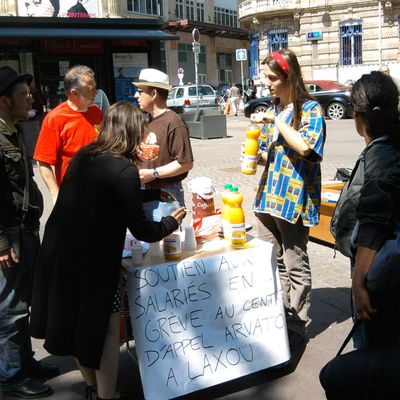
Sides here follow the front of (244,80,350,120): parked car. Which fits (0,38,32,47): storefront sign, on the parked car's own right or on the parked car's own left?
on the parked car's own left

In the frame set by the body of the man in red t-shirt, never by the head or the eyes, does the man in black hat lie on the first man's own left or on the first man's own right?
on the first man's own right

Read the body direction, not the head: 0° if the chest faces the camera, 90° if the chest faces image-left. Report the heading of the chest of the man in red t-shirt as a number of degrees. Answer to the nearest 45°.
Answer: approximately 315°

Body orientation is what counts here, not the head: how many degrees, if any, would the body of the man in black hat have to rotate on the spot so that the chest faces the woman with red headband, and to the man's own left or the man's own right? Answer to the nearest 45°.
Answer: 0° — they already face them

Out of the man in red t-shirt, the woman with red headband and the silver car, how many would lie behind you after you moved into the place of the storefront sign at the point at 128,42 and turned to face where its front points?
1

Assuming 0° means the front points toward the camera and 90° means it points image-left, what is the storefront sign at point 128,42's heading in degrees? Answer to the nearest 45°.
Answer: approximately 0°

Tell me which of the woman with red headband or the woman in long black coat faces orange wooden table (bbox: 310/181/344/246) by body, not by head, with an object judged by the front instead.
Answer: the woman in long black coat

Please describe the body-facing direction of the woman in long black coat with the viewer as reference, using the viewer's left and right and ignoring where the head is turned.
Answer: facing away from the viewer and to the right of the viewer

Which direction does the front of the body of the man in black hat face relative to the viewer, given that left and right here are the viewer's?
facing to the right of the viewer

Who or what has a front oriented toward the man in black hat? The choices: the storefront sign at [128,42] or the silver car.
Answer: the storefront sign

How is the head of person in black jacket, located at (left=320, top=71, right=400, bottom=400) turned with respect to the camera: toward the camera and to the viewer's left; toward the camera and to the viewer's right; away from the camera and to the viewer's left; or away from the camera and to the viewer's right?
away from the camera and to the viewer's left
